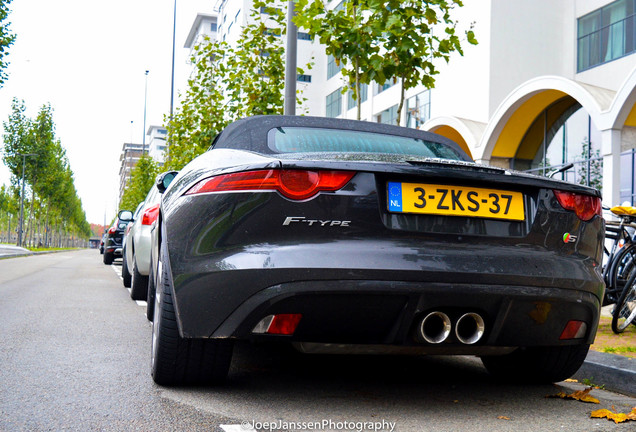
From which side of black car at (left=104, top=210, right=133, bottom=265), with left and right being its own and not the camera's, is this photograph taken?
back

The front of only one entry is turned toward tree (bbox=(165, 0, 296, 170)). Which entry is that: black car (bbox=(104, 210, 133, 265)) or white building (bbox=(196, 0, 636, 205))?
the white building

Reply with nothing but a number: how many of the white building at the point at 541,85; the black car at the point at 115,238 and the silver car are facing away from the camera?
2

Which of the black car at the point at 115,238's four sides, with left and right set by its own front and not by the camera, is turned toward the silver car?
back

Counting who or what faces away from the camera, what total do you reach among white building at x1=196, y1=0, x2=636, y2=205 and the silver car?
1

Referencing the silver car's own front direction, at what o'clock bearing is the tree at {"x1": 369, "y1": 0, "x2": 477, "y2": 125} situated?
The tree is roughly at 3 o'clock from the silver car.

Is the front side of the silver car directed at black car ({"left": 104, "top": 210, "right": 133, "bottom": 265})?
yes

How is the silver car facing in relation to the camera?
away from the camera

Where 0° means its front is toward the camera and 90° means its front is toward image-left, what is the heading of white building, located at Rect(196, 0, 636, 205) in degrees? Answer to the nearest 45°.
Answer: approximately 45°

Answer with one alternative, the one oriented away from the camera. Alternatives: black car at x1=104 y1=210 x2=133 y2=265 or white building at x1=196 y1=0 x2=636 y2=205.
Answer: the black car

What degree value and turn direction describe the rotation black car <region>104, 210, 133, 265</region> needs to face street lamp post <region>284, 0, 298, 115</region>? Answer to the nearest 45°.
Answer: approximately 180°

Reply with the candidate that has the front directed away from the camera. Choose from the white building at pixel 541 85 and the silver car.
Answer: the silver car

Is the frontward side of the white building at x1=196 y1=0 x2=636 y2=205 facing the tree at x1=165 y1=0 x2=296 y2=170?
yes
